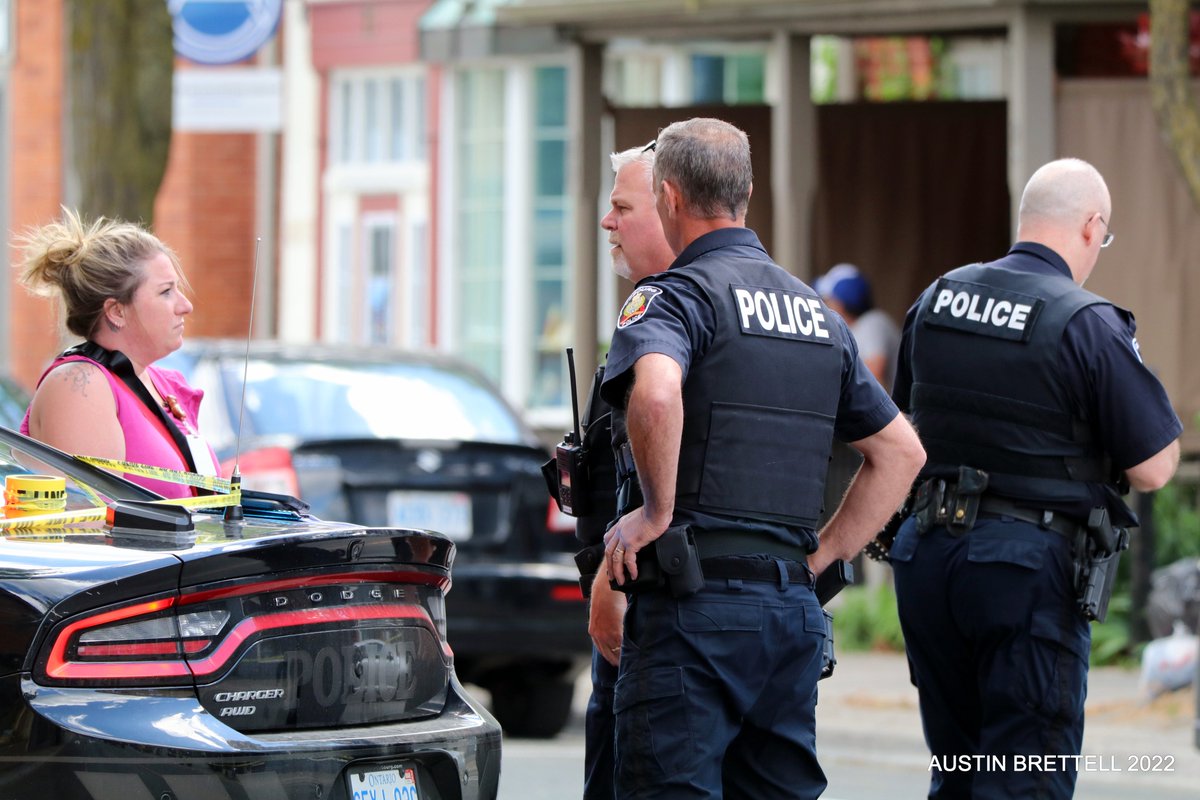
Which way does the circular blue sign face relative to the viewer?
toward the camera

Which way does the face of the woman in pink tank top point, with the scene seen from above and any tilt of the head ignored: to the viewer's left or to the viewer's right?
to the viewer's right

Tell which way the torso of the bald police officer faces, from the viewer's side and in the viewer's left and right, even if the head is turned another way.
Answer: facing away from the viewer and to the right of the viewer

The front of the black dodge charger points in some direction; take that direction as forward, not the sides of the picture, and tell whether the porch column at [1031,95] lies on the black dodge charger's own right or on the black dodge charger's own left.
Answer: on the black dodge charger's own right

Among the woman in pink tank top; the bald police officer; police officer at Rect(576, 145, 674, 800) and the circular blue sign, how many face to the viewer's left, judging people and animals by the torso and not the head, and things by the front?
1

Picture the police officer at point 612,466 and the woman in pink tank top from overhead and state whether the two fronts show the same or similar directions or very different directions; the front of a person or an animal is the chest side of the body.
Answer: very different directions

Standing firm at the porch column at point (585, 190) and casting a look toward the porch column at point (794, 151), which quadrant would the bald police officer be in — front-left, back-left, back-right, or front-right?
front-right

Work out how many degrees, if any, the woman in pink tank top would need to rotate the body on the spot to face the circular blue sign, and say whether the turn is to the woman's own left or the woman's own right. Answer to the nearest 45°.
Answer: approximately 90° to the woman's own left

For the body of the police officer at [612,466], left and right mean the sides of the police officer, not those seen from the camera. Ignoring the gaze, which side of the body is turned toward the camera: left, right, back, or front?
left

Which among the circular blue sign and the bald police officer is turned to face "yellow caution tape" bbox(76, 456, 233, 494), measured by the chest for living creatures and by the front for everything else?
the circular blue sign

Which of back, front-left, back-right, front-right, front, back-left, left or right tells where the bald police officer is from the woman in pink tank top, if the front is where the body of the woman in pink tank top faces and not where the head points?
front

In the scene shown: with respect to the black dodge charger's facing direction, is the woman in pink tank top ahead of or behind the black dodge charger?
ahead

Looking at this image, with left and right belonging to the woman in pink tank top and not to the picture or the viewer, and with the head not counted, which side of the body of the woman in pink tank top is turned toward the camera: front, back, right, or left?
right

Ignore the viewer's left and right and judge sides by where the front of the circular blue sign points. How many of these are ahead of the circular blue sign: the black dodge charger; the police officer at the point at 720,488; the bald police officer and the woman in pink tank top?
4

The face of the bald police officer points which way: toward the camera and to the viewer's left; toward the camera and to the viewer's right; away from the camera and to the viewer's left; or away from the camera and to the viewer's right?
away from the camera and to the viewer's right

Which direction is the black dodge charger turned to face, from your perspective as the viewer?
facing away from the viewer and to the left of the viewer

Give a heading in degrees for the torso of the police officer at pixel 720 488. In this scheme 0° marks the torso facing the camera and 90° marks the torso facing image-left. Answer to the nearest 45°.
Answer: approximately 135°
